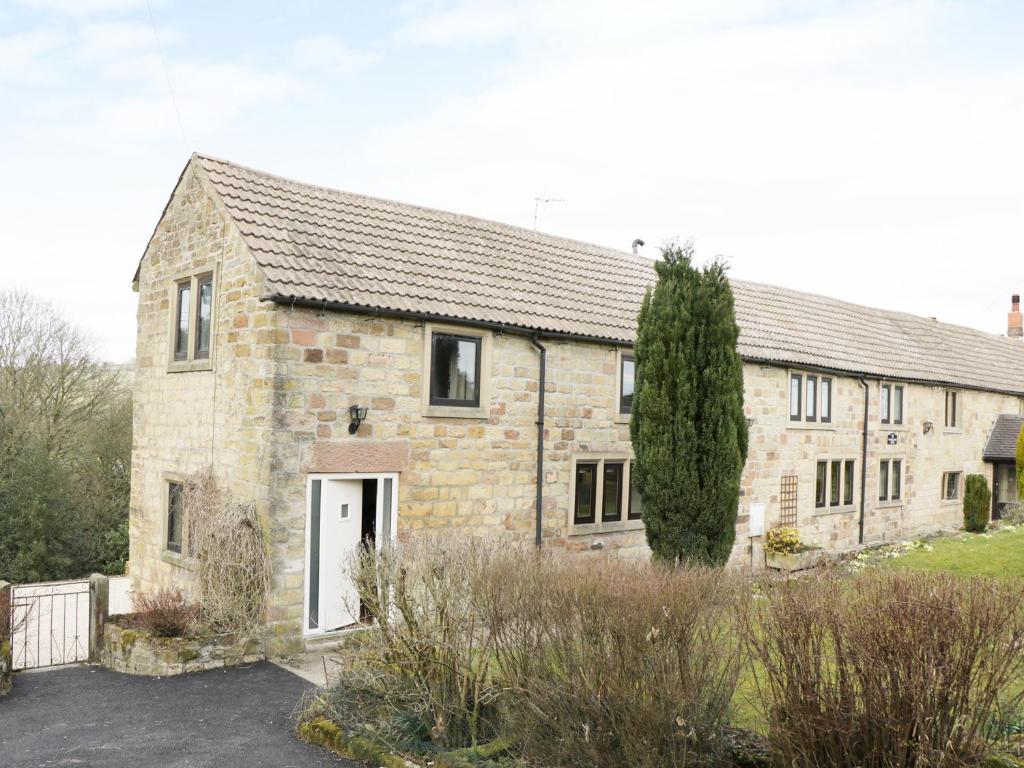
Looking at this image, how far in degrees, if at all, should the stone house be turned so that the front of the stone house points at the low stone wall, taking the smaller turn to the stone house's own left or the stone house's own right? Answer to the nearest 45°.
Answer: approximately 90° to the stone house's own right

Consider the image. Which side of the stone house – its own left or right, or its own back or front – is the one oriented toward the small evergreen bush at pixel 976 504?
left

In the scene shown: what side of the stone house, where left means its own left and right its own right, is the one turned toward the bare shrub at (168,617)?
right

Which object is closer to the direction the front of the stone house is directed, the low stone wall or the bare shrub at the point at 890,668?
the bare shrub

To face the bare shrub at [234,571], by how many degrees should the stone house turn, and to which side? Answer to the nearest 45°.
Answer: approximately 90° to its right

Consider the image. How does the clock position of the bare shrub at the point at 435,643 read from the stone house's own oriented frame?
The bare shrub is roughly at 1 o'clock from the stone house.

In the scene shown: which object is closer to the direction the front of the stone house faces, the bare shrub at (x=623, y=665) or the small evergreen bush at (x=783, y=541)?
the bare shrub

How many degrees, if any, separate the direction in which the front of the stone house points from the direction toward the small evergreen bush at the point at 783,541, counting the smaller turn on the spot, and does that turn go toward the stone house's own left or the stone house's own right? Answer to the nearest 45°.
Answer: approximately 90° to the stone house's own left

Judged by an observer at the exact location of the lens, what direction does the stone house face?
facing the viewer and to the right of the viewer
